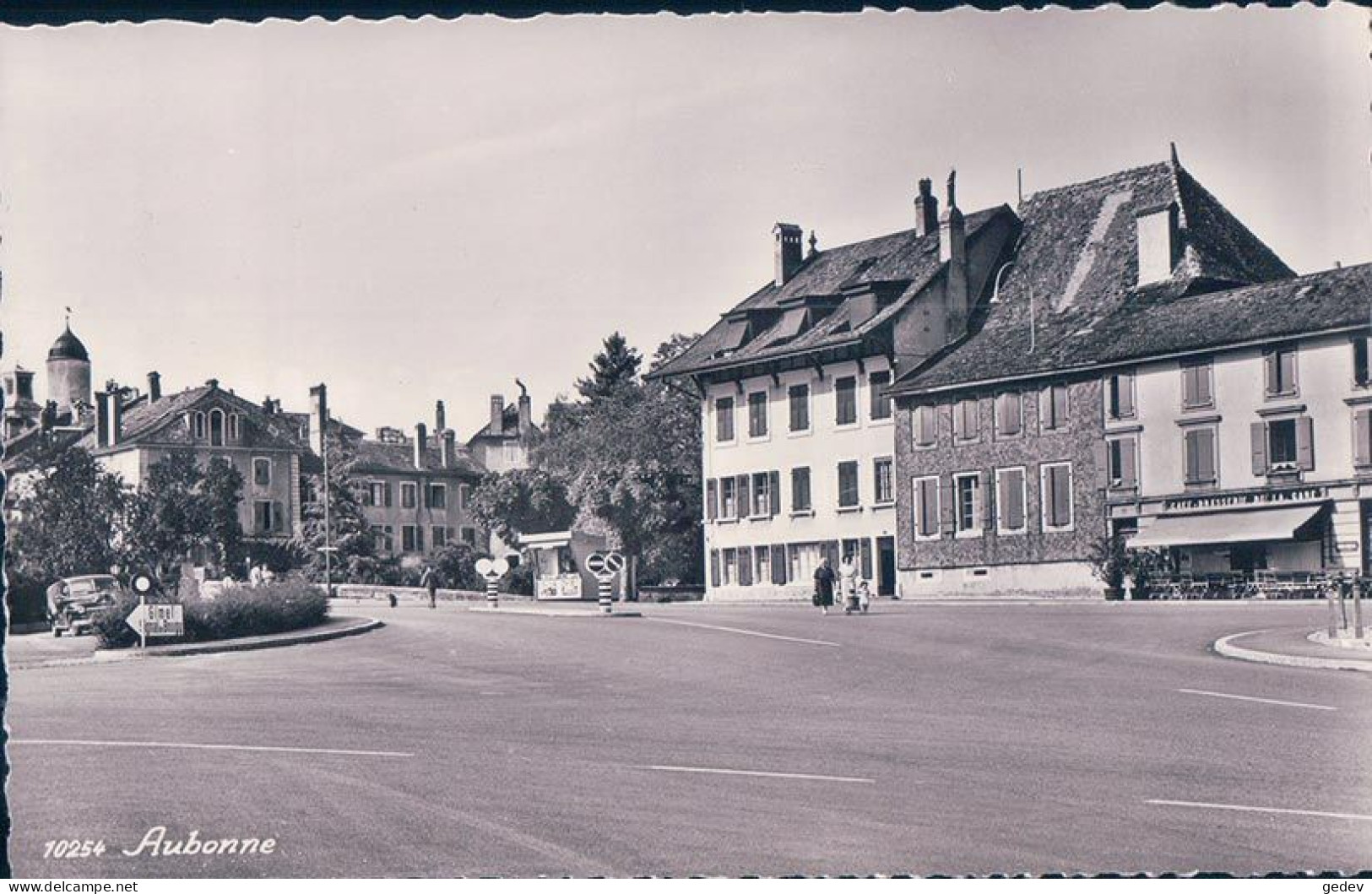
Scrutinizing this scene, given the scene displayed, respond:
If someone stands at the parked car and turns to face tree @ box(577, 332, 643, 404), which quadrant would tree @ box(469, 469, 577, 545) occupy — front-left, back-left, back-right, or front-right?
front-left

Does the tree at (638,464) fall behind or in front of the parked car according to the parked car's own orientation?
behind

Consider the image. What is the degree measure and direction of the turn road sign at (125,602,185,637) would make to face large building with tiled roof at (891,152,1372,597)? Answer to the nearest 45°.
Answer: approximately 90° to its left

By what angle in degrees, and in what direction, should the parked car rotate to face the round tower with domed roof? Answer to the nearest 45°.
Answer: approximately 180°

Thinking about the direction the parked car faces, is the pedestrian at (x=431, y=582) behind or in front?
behind

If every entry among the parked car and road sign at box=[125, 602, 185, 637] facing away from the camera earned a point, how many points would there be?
0

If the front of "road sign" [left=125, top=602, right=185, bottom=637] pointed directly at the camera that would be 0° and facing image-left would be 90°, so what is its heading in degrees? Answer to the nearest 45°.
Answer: approximately 0°

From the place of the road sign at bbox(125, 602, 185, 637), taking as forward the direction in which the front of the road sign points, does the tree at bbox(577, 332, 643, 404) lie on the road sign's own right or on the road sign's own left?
on the road sign's own left
